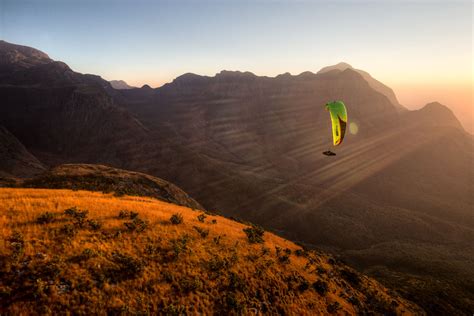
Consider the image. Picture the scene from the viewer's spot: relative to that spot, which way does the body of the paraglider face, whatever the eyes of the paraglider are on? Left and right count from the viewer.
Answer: facing to the left of the viewer

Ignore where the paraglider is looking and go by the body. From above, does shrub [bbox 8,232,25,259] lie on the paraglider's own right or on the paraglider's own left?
on the paraglider's own left

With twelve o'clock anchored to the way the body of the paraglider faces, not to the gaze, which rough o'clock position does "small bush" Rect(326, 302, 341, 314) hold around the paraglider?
The small bush is roughly at 9 o'clock from the paraglider.

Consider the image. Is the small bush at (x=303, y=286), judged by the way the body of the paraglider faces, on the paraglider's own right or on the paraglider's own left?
on the paraglider's own left

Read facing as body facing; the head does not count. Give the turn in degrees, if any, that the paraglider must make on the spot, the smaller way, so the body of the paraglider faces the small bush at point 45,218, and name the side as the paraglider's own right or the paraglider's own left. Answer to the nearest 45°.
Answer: approximately 45° to the paraglider's own left

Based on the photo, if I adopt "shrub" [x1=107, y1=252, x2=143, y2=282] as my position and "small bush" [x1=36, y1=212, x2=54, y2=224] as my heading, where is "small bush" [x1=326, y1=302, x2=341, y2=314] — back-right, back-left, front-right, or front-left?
back-right

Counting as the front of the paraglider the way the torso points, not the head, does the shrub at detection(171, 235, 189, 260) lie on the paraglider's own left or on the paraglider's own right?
on the paraglider's own left
